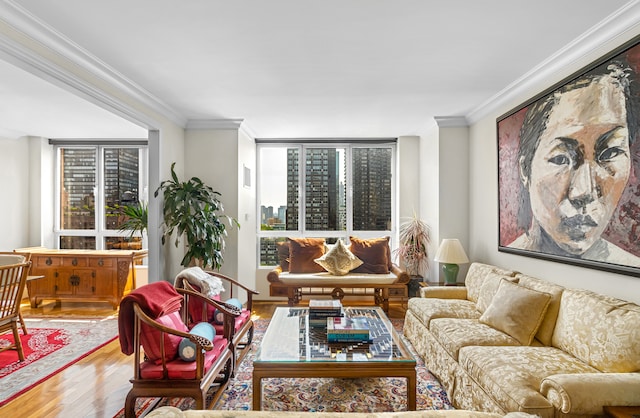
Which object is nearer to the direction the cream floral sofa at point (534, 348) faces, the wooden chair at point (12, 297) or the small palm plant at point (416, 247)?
the wooden chair

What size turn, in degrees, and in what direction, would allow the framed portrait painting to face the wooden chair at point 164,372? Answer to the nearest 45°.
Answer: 0° — it already faces it

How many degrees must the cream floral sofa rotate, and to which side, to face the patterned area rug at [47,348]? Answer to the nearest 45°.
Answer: approximately 45° to its right

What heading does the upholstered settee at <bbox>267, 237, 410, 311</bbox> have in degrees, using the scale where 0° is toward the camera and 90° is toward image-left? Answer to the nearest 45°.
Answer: approximately 0°

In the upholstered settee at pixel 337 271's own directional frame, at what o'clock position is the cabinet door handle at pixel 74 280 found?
The cabinet door handle is roughly at 3 o'clock from the upholstered settee.

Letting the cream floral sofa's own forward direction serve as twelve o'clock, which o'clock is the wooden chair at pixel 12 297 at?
The wooden chair is roughly at 1 o'clock from the cream floral sofa.

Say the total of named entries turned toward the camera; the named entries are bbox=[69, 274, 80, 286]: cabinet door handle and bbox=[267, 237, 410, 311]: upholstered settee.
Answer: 2

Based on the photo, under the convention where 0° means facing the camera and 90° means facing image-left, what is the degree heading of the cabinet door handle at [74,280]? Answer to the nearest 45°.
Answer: approximately 0°
